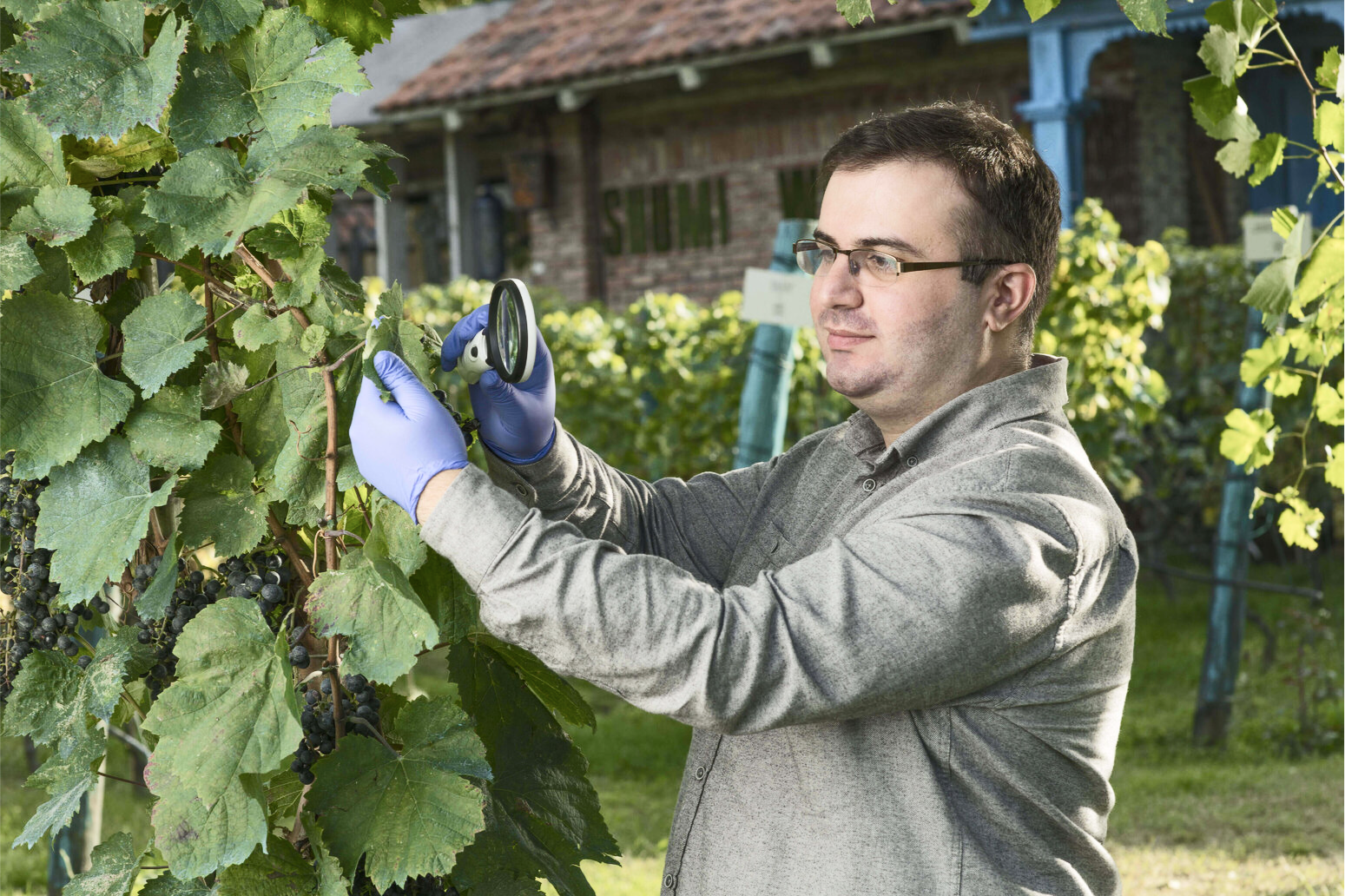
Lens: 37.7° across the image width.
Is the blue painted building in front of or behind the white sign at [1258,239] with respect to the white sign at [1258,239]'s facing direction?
behind

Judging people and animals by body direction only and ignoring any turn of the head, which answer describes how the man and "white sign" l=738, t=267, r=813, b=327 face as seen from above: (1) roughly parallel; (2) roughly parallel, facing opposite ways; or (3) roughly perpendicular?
roughly perpendicular

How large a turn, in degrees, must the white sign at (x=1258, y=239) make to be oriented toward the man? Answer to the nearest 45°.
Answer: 0° — it already faces them

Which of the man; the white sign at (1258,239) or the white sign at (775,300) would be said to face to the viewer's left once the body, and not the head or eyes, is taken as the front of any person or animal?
the man

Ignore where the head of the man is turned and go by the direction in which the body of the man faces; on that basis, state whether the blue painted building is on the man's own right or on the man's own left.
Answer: on the man's own right

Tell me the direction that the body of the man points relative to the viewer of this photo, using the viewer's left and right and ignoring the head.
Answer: facing to the left of the viewer

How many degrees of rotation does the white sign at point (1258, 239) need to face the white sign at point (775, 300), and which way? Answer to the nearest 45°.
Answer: approximately 45° to its right

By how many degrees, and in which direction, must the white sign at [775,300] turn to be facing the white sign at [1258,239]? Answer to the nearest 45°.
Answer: approximately 135° to its left

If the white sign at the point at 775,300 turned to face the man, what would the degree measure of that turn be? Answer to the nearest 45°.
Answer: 0° — it already faces them

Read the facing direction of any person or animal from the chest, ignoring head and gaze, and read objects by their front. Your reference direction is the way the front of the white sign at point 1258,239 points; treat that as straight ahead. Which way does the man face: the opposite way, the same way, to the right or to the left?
to the right

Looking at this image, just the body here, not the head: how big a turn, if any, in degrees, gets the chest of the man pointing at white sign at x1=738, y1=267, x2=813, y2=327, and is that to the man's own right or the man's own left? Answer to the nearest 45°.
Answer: approximately 90° to the man's own right
